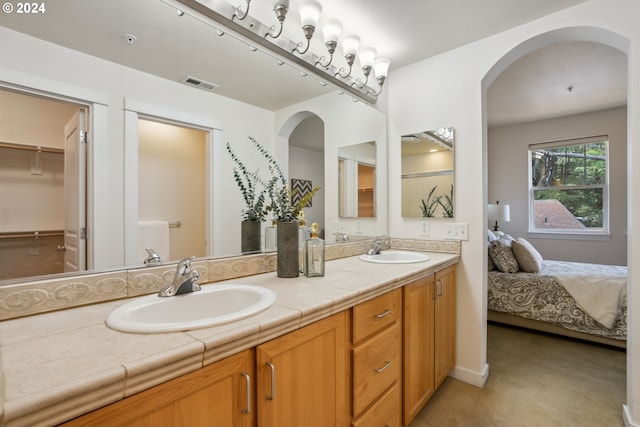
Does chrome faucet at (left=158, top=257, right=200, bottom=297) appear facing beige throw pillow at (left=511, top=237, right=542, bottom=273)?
no

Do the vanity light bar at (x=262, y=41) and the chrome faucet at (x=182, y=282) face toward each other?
no

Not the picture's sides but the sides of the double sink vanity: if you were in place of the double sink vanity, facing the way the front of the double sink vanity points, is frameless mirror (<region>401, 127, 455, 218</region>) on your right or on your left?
on your left

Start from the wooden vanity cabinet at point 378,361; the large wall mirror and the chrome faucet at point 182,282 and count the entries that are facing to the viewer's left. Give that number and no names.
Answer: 0

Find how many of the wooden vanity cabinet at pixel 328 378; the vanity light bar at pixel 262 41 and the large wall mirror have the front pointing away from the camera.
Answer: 0

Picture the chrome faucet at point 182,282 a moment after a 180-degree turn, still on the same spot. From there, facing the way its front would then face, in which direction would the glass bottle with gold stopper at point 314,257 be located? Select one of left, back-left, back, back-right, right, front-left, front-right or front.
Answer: back-right

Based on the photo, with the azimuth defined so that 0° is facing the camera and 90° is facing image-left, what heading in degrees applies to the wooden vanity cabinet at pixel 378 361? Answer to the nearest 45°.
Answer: approximately 315°

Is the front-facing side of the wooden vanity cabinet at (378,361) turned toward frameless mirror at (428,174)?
no

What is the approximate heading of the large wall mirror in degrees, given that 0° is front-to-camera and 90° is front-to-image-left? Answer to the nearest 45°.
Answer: approximately 315°

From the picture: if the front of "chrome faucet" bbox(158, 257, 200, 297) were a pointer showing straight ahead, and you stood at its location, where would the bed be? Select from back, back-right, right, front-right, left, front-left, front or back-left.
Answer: front-left

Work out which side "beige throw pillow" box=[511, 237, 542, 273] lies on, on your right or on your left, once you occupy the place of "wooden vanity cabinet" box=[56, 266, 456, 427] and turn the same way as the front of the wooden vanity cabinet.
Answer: on your left

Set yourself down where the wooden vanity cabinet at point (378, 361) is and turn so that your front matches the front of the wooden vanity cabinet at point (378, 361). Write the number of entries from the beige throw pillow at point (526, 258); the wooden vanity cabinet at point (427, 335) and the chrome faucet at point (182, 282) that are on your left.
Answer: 2

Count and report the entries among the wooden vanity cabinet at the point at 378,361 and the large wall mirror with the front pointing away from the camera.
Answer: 0

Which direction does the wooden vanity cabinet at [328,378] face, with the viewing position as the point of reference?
facing the viewer and to the right of the viewer

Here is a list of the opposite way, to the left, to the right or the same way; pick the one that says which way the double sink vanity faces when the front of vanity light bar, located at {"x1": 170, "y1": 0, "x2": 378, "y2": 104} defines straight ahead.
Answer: the same way

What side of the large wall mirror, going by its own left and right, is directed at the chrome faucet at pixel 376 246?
left
